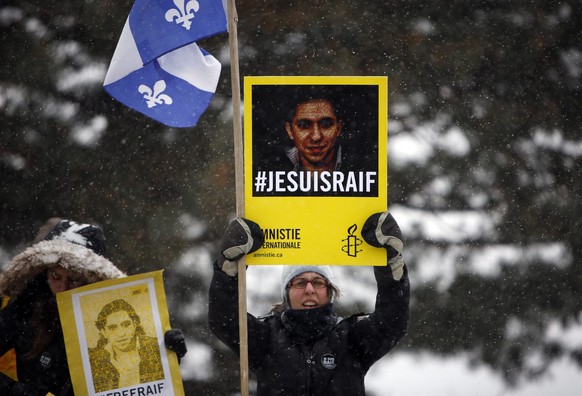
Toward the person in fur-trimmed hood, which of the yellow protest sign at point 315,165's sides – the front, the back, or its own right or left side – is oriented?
right

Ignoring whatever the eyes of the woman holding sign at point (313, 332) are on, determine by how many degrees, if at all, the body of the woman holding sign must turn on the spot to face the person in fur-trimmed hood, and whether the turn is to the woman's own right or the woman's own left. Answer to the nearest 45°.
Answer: approximately 90° to the woman's own right

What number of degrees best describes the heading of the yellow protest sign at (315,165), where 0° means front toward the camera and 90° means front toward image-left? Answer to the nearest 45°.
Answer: approximately 0°

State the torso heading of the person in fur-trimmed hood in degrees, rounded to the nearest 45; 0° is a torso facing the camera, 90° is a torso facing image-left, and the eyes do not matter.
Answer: approximately 315°

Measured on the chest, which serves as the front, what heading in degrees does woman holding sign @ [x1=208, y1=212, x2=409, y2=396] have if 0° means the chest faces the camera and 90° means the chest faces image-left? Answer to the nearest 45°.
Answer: approximately 0°

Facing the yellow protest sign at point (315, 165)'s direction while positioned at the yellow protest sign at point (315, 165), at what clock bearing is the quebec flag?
The quebec flag is roughly at 4 o'clock from the yellow protest sign.
